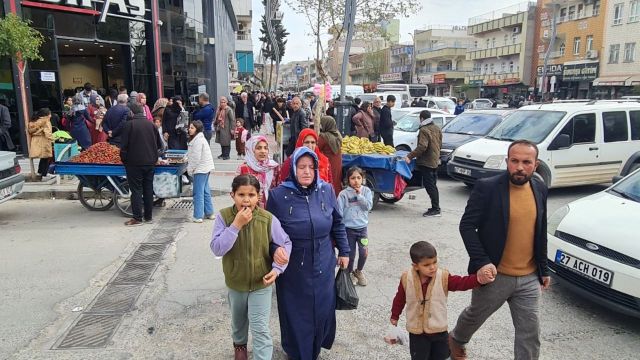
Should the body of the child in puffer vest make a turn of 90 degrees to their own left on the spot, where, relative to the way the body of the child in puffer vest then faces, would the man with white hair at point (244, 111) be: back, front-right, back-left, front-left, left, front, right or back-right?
left

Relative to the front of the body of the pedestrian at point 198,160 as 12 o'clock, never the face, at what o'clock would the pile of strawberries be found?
The pile of strawberries is roughly at 1 o'clock from the pedestrian.

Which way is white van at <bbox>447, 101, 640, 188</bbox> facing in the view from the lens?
facing the viewer and to the left of the viewer

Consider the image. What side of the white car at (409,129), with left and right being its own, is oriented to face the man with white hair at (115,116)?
front

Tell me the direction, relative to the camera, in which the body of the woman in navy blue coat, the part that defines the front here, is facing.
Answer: toward the camera

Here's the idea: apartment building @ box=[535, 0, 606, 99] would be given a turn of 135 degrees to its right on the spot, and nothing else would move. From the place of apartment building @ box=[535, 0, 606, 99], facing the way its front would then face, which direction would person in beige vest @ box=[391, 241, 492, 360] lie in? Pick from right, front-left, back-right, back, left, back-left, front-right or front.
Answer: back

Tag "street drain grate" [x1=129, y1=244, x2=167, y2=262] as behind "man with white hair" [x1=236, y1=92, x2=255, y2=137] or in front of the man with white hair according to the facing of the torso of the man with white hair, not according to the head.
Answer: in front

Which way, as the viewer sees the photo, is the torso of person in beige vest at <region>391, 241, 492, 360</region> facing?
toward the camera

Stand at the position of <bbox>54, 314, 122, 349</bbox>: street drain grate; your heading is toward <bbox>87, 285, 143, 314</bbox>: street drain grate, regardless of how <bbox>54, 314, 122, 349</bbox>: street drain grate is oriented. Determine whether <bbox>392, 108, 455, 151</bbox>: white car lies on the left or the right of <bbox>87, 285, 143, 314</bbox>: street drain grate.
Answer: right

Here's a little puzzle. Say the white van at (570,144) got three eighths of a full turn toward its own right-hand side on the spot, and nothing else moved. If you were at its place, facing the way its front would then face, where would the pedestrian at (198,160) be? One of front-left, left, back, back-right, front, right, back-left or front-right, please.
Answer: back-left

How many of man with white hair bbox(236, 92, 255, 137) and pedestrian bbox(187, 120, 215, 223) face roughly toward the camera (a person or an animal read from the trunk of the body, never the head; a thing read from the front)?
1

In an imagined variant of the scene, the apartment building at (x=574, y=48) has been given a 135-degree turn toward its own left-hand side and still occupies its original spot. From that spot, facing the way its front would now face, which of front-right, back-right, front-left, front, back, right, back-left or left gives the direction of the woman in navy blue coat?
right
